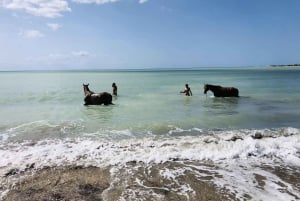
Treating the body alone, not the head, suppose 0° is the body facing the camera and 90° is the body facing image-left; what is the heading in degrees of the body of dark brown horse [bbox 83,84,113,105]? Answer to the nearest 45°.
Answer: approximately 90°
